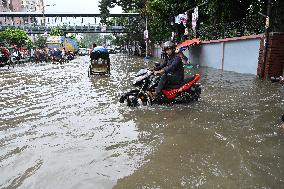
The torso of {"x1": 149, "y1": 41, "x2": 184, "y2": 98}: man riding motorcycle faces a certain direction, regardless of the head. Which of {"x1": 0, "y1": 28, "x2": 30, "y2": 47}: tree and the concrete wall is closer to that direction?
the tree

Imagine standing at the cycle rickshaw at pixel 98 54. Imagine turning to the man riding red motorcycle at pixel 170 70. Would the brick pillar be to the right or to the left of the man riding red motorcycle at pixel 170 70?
left

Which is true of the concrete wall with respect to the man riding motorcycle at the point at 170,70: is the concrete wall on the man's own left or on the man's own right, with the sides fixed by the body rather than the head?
on the man's own right

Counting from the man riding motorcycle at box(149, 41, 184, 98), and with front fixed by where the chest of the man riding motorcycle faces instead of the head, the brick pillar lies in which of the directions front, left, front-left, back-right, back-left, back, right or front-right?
back-right

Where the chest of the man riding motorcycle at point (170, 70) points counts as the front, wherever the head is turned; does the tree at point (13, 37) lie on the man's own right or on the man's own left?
on the man's own right

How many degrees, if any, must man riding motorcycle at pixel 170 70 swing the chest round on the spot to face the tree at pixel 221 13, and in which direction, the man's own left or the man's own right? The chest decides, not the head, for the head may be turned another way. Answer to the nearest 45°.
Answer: approximately 90° to the man's own right

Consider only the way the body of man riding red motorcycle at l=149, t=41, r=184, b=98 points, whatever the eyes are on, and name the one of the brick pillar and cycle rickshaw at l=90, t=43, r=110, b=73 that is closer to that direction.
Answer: the cycle rickshaw

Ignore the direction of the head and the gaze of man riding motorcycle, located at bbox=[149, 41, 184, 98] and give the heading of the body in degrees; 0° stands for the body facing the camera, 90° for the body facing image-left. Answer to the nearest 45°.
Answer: approximately 90°

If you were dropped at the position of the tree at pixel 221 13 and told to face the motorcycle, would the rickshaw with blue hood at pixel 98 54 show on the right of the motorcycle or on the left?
right

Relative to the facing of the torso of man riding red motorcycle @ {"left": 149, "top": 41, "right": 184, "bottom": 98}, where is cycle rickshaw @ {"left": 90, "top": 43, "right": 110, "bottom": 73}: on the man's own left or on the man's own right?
on the man's own right
